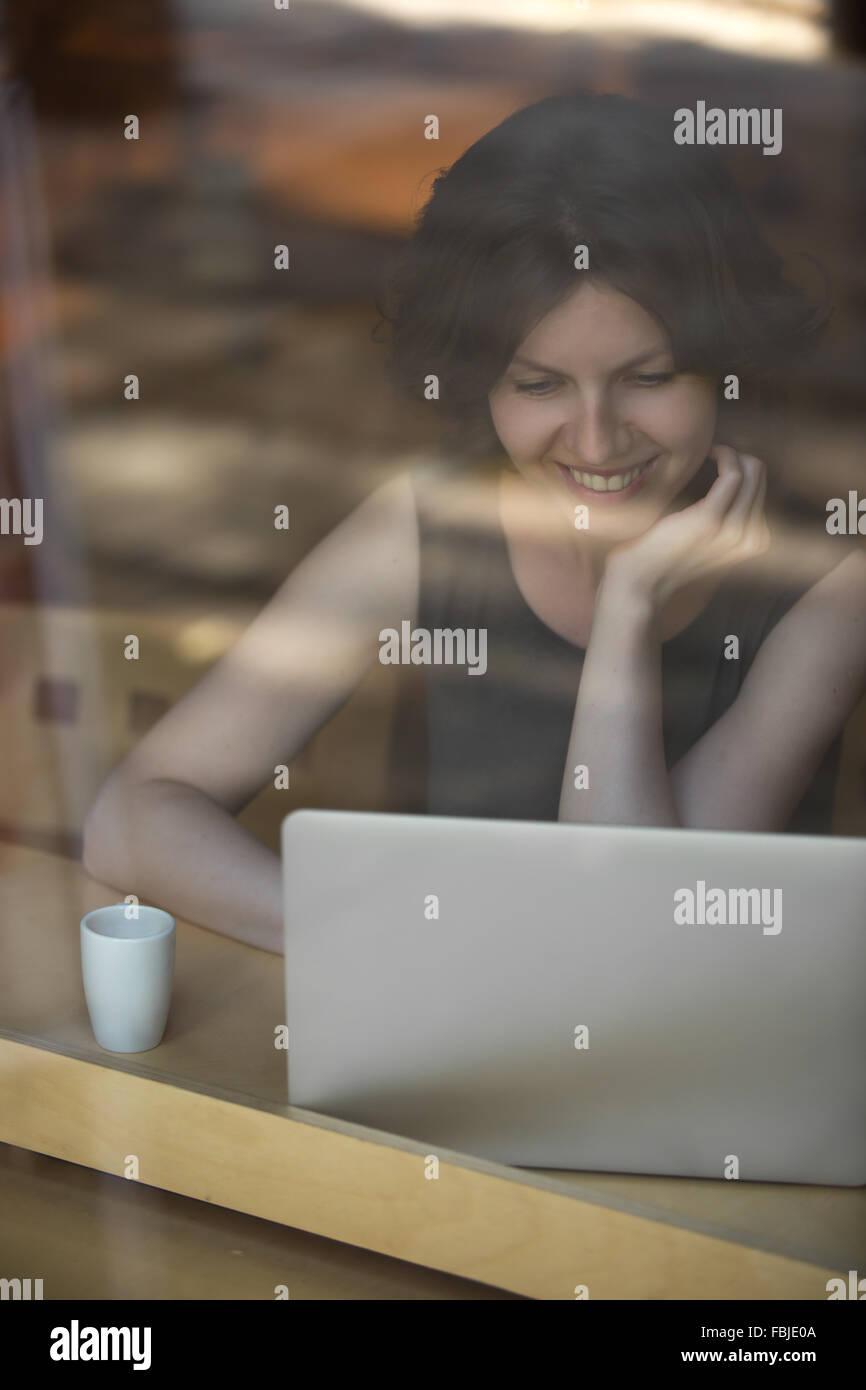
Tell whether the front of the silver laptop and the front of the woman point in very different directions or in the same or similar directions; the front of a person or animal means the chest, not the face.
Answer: very different directions

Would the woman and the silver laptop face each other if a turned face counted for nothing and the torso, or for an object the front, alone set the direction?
yes

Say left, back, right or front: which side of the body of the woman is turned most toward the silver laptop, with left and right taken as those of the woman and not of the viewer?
front

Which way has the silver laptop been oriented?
away from the camera

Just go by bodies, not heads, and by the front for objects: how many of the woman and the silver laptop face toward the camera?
1

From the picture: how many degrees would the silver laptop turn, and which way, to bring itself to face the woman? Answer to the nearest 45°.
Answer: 0° — it already faces them

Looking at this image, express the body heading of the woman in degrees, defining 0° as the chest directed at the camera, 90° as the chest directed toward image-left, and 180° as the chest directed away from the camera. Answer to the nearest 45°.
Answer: approximately 0°
